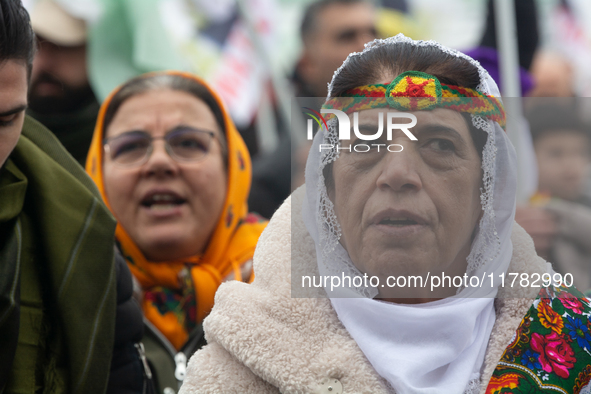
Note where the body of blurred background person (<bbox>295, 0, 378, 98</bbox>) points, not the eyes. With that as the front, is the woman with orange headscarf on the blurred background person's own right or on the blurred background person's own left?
on the blurred background person's own right

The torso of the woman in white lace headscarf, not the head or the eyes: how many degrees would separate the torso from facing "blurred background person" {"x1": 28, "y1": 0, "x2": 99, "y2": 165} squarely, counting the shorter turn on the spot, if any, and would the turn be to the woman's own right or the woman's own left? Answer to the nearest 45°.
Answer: approximately 135° to the woman's own right

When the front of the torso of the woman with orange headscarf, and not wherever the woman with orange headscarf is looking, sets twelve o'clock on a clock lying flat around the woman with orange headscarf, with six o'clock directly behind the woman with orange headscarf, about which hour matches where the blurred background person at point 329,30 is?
The blurred background person is roughly at 7 o'clock from the woman with orange headscarf.

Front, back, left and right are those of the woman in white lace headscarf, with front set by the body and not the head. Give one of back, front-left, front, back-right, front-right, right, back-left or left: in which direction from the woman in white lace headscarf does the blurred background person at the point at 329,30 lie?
back

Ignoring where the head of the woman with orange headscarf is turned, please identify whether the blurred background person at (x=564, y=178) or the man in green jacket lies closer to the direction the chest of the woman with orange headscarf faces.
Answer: the man in green jacket

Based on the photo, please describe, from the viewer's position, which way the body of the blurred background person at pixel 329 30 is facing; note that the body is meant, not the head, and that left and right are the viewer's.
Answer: facing the viewer and to the right of the viewer

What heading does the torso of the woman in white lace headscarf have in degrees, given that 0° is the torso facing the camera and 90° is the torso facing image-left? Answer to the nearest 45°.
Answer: approximately 0°

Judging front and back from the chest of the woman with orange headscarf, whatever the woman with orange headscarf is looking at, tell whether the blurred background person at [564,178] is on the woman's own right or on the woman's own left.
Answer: on the woman's own left

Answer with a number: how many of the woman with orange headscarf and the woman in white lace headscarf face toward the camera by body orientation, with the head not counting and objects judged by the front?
2
